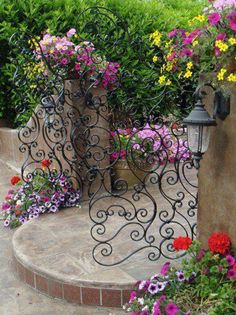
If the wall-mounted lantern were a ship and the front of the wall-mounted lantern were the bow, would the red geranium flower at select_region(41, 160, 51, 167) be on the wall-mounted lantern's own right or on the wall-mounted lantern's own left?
on the wall-mounted lantern's own right

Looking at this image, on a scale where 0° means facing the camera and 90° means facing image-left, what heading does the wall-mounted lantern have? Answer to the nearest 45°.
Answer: approximately 45°

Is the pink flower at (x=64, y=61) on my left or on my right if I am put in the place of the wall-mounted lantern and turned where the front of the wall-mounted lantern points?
on my right

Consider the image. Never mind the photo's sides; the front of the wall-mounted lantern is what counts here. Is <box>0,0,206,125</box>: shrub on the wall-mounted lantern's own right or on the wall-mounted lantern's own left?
on the wall-mounted lantern's own right

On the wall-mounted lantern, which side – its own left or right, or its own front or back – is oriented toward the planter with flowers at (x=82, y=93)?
right
